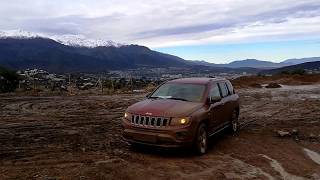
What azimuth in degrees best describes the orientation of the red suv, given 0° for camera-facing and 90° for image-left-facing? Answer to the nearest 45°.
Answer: approximately 45°

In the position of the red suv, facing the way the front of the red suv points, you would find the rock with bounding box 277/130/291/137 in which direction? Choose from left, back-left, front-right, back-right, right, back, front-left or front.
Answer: back

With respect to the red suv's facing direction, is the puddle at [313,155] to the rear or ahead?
to the rear

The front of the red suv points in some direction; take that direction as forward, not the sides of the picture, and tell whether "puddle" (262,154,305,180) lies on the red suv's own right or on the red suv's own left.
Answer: on the red suv's own left
